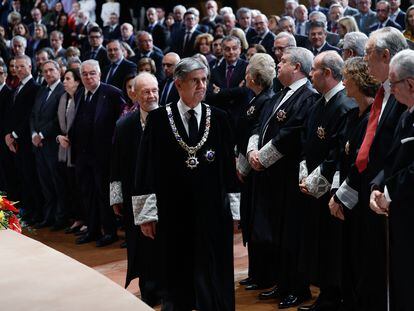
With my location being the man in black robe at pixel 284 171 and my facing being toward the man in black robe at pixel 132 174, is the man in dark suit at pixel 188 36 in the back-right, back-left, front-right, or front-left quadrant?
front-right

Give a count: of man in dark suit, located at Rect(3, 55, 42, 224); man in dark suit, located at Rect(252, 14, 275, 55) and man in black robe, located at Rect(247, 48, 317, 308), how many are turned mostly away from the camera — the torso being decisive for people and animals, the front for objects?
0

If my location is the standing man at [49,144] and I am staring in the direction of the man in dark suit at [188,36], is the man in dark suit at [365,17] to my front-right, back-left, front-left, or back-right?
front-right

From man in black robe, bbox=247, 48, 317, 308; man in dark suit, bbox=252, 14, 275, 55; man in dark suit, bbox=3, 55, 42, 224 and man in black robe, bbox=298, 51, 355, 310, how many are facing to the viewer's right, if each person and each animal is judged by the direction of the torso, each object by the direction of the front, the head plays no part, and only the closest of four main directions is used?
0

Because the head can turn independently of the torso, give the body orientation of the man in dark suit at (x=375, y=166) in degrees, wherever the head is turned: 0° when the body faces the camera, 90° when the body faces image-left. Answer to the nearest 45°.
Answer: approximately 45°

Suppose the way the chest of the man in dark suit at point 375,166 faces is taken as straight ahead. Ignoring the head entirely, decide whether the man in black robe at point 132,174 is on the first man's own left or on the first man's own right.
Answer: on the first man's own right

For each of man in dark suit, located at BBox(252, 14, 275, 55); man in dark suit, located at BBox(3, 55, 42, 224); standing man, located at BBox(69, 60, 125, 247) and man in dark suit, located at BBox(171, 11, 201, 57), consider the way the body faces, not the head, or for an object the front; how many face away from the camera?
0

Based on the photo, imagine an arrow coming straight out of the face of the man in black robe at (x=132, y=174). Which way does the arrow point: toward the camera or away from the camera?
toward the camera

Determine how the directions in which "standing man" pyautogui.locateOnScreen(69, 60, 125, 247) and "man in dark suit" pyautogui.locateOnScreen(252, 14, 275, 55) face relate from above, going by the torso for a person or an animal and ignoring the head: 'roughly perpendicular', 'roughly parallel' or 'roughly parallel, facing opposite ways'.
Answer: roughly parallel

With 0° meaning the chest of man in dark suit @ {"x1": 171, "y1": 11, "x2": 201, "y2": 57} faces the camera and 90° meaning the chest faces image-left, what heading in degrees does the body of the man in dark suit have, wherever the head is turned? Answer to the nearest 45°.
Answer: approximately 0°

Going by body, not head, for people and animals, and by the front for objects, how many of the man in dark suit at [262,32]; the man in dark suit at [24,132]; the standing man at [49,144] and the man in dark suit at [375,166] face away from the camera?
0

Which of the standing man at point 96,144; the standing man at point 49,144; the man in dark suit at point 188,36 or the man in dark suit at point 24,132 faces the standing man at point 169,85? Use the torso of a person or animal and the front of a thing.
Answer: the man in dark suit at point 188,36

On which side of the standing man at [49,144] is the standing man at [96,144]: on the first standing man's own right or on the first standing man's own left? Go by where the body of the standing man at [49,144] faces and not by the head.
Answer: on the first standing man's own left

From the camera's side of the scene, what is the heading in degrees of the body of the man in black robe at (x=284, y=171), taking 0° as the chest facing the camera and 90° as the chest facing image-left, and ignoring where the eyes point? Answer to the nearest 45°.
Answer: approximately 45°
